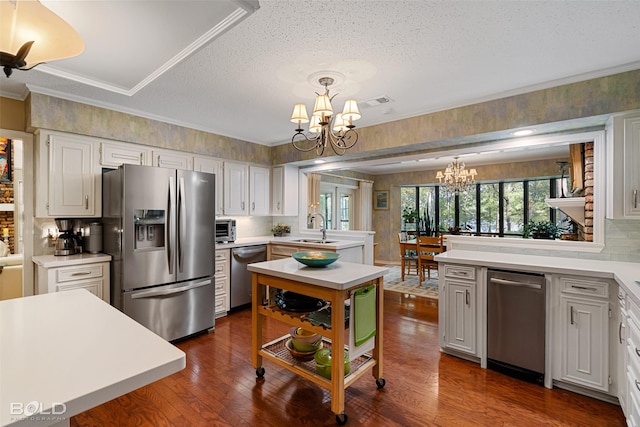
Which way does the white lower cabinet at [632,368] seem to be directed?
to the viewer's left

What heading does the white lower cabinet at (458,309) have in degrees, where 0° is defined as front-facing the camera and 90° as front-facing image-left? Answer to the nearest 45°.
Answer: approximately 45°

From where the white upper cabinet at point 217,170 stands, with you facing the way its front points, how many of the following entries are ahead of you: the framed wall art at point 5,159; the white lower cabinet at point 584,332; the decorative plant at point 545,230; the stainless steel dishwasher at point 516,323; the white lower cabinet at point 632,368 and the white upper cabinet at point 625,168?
5

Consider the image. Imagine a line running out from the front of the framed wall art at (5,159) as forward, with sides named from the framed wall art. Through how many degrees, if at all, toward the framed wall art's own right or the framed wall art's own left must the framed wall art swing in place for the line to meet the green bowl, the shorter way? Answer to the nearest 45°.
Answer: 0° — it already faces it
